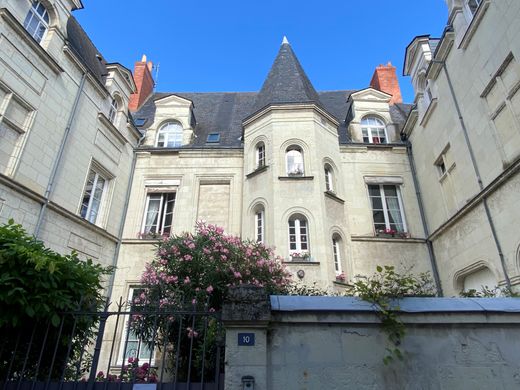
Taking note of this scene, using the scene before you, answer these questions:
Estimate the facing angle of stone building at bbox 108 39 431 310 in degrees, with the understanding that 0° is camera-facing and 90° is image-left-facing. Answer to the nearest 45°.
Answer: approximately 0°

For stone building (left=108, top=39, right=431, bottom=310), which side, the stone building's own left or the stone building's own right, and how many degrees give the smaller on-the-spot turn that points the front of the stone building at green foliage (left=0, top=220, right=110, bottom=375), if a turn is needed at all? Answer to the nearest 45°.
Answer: approximately 45° to the stone building's own right

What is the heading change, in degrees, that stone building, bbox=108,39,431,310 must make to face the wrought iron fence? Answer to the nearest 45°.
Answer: approximately 45° to its right

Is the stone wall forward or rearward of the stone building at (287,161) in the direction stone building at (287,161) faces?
forward

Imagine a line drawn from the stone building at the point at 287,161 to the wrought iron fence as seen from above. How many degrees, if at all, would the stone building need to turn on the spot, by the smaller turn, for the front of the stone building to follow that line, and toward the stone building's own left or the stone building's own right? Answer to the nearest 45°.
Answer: approximately 45° to the stone building's own right

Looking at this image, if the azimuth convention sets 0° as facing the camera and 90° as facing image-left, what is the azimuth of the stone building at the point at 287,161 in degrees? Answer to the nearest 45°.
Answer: approximately 0°

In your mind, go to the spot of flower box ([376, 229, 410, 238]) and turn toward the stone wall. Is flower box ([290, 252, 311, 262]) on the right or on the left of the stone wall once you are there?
right

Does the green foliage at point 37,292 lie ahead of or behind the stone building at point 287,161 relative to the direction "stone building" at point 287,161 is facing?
ahead
